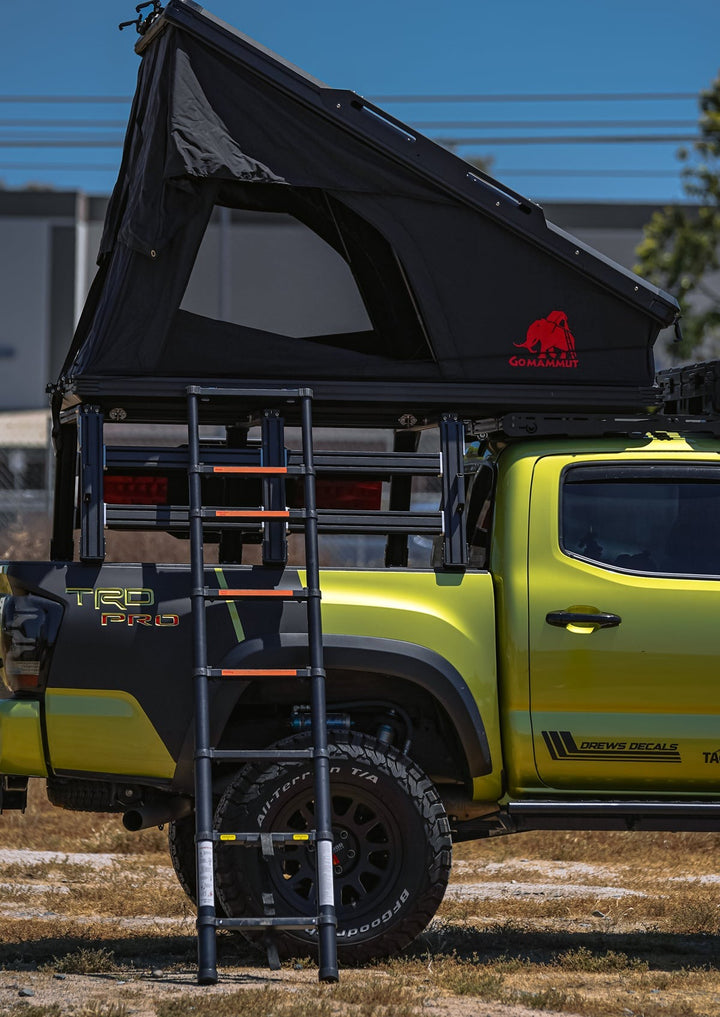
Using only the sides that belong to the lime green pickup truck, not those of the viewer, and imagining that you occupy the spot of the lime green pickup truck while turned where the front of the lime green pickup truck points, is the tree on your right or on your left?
on your left

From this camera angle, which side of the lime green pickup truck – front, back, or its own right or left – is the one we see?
right
